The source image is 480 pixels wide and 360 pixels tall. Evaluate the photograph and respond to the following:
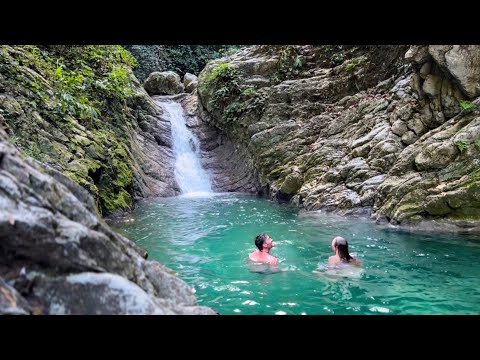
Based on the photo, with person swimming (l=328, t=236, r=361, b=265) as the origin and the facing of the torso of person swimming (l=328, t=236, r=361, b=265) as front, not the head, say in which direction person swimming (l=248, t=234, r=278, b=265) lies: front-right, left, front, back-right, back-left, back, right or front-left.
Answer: front-left

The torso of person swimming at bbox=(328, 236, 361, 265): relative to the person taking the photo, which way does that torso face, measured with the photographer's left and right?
facing away from the viewer and to the left of the viewer

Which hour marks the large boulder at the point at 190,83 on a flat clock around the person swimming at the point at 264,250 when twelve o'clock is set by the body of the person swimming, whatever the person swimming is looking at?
The large boulder is roughly at 10 o'clock from the person swimming.

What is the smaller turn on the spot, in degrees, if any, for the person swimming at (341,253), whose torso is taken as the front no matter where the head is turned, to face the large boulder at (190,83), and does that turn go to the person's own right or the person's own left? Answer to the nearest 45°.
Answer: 0° — they already face it
